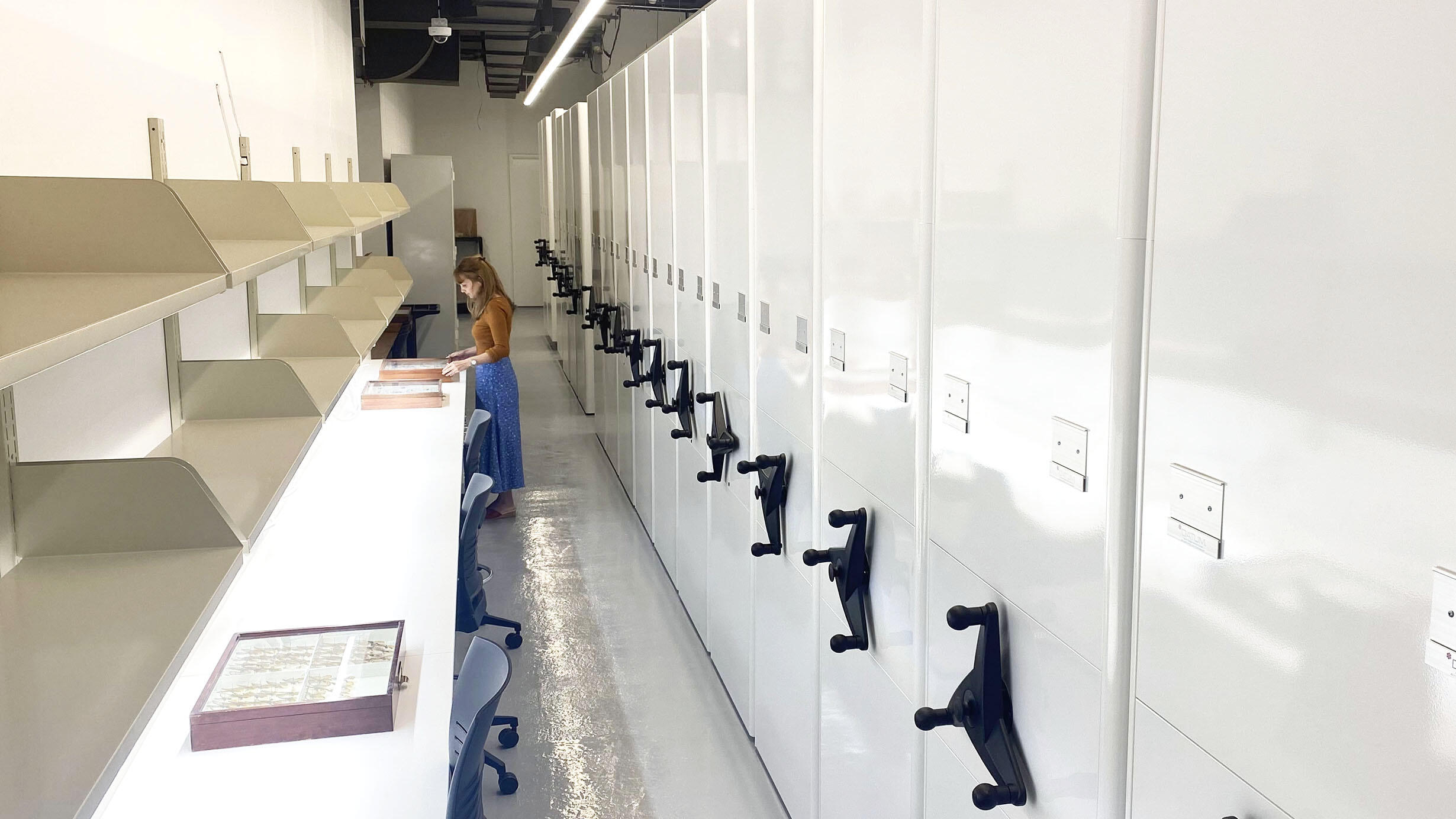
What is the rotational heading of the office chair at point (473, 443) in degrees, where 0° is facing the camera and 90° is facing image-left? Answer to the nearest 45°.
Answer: approximately 90°

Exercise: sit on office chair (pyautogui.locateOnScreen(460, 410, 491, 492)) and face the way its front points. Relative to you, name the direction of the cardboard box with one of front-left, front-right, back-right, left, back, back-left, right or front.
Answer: right

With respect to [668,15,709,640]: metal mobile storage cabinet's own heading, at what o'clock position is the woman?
The woman is roughly at 2 o'clock from the metal mobile storage cabinet.

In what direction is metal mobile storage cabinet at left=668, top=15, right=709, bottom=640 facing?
to the viewer's left

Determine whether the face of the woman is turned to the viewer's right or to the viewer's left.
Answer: to the viewer's left

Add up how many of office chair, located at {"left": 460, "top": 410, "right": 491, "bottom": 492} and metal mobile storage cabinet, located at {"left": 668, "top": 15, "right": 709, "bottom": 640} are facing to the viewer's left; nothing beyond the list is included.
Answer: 2

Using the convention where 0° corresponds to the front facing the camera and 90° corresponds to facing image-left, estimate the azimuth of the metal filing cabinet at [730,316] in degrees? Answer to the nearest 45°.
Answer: approximately 90°

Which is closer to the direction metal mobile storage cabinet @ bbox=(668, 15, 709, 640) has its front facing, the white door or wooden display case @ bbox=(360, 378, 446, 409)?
the wooden display case

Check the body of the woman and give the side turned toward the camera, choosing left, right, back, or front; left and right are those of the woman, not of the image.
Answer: left

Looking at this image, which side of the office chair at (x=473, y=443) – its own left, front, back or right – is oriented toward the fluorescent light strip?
right
